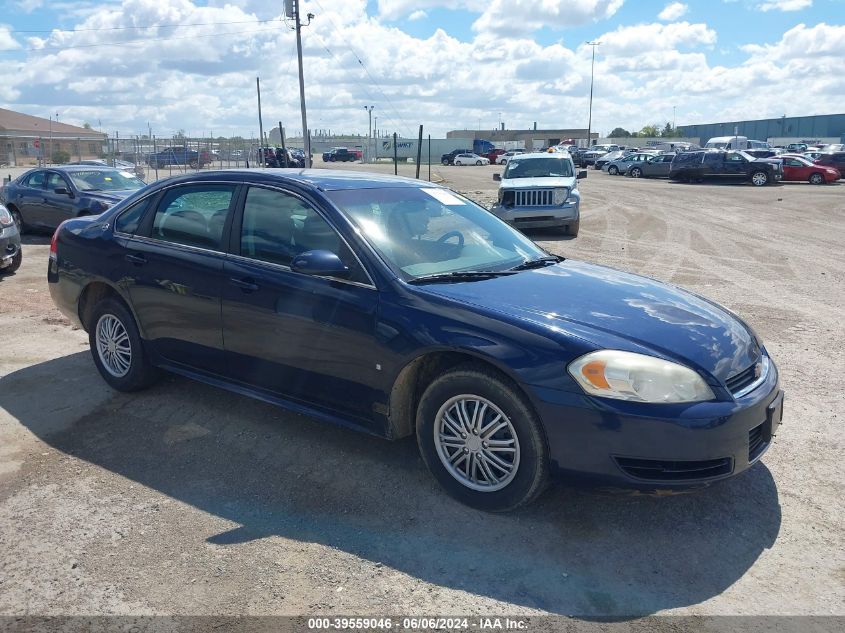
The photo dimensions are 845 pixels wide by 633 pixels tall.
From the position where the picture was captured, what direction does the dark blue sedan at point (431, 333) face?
facing the viewer and to the right of the viewer

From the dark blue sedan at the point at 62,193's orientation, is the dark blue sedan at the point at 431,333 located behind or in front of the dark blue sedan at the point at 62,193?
in front

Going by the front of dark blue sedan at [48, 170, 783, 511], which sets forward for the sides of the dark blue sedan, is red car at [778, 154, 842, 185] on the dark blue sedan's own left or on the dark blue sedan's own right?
on the dark blue sedan's own left

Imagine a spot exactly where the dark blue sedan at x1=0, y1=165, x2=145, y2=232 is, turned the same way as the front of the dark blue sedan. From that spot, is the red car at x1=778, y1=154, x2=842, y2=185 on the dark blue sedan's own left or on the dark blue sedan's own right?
on the dark blue sedan's own left

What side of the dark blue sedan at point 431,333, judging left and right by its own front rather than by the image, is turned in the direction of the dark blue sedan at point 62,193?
back

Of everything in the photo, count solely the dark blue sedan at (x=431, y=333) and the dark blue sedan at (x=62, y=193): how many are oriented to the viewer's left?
0

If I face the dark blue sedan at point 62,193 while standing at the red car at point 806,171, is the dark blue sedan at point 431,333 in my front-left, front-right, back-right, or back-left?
front-left

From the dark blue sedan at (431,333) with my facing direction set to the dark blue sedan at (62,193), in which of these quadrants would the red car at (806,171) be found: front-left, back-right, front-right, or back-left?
front-right
